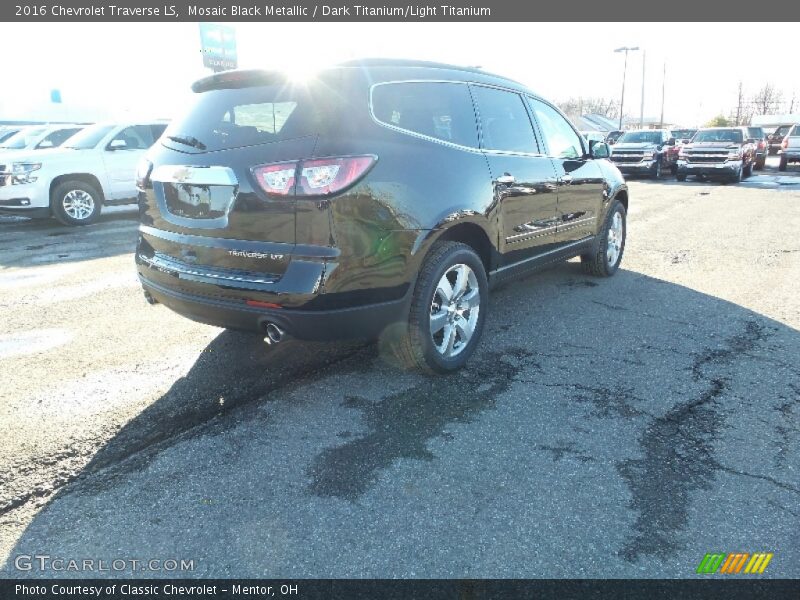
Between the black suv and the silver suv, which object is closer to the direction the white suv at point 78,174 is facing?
the black suv

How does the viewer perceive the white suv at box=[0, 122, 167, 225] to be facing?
facing the viewer and to the left of the viewer

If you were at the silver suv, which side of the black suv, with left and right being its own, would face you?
front

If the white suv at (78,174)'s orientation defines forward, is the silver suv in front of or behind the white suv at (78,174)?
behind

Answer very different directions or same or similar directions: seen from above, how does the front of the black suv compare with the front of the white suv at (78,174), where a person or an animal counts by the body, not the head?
very different directions

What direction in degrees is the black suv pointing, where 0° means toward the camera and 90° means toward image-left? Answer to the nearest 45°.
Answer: approximately 225°

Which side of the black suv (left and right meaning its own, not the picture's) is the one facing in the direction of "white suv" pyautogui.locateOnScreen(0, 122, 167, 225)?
left

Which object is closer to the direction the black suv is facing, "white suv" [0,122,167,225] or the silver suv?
the silver suv
